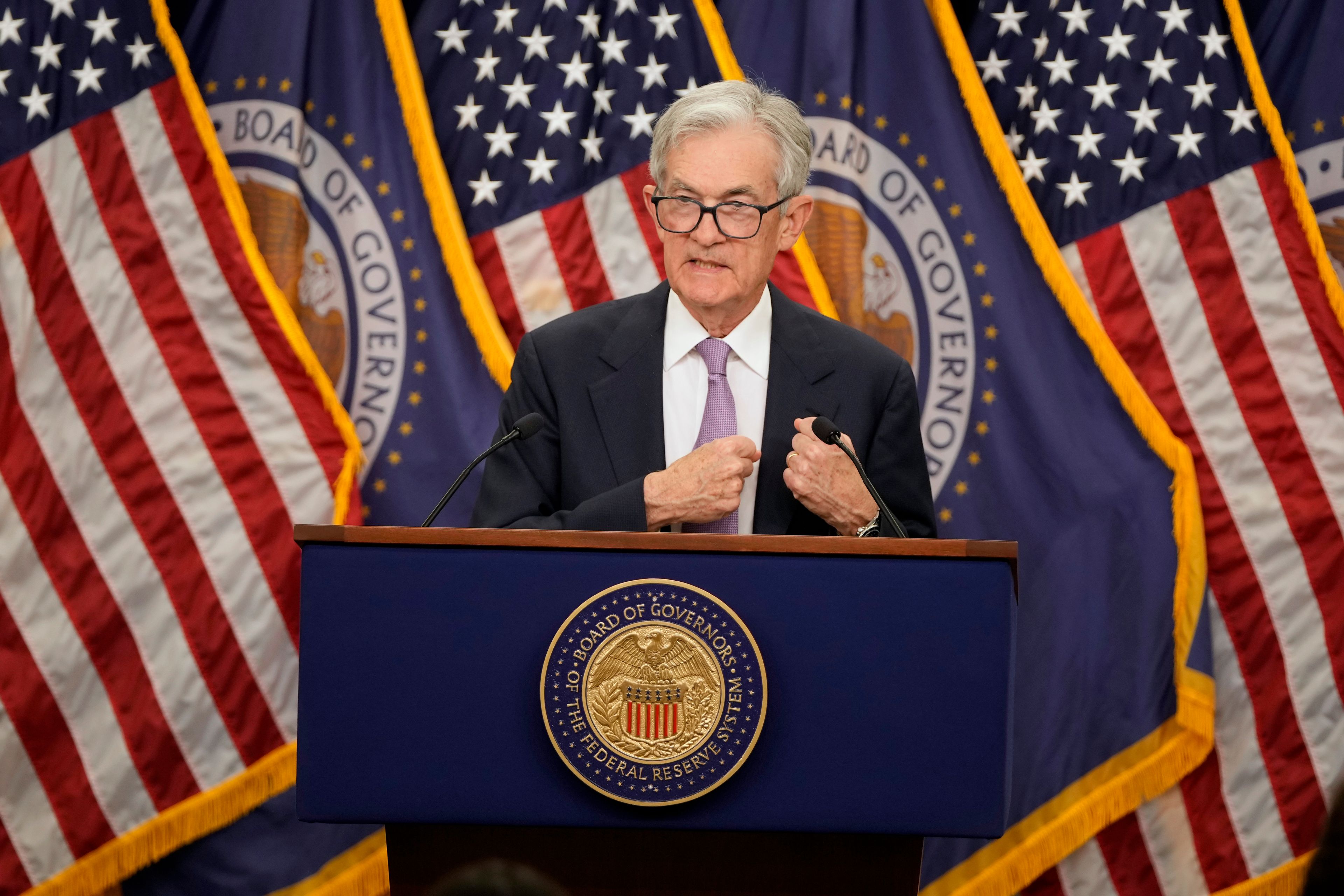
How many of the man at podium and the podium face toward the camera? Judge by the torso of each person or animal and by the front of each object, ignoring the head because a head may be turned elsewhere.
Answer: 2

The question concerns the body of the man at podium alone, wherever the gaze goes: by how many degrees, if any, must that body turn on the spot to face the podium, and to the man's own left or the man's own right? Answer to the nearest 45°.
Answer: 0° — they already face it

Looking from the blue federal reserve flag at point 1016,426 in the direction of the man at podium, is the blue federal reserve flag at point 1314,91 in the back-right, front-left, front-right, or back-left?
back-left

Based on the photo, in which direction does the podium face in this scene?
toward the camera

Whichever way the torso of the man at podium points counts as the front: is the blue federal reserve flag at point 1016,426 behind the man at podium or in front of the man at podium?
behind

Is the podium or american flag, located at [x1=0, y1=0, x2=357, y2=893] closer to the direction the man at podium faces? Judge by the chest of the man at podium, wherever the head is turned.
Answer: the podium

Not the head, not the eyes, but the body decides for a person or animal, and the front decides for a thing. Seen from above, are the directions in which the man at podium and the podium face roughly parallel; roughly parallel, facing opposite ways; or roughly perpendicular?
roughly parallel

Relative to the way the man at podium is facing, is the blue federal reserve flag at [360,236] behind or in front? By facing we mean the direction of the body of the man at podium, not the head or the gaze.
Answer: behind

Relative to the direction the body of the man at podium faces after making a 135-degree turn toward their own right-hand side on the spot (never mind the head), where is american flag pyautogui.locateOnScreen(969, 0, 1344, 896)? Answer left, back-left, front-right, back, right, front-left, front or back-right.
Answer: right

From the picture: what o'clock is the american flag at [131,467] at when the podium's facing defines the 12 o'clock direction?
The american flag is roughly at 5 o'clock from the podium.

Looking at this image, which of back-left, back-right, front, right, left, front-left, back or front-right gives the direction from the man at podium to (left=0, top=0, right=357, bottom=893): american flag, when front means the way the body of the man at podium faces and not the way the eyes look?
back-right

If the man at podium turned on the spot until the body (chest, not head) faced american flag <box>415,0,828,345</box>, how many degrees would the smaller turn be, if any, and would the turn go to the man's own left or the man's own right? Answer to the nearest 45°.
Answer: approximately 180°

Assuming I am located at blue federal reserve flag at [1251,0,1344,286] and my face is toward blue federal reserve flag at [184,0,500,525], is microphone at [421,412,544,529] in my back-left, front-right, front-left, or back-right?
front-left

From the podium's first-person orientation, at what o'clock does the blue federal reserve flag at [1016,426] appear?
The blue federal reserve flag is roughly at 7 o'clock from the podium.
